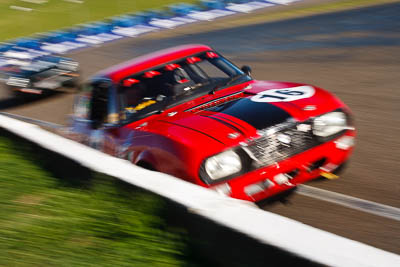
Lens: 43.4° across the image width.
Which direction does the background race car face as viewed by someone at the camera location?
facing the viewer and to the right of the viewer

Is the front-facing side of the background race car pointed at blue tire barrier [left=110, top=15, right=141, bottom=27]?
no

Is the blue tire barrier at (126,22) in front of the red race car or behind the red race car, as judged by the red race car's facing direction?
behind

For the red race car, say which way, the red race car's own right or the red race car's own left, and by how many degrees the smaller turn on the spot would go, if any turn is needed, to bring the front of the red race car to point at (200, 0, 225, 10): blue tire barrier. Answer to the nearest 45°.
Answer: approximately 135° to the red race car's own left

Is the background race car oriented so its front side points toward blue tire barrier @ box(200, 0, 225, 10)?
no

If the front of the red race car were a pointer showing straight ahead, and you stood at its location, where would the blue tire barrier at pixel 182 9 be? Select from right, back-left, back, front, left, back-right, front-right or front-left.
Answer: back-left

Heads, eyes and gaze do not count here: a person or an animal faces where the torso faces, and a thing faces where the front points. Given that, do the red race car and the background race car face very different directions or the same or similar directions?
same or similar directions

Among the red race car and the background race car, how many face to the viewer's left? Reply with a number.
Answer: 0

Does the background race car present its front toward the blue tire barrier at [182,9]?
no

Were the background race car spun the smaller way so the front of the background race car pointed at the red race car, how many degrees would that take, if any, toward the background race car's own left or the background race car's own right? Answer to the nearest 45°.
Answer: approximately 45° to the background race car's own right

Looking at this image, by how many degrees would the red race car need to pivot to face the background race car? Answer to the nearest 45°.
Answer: approximately 180°

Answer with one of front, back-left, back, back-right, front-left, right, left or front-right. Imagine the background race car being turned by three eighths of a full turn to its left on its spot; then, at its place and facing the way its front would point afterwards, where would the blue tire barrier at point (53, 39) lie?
front
